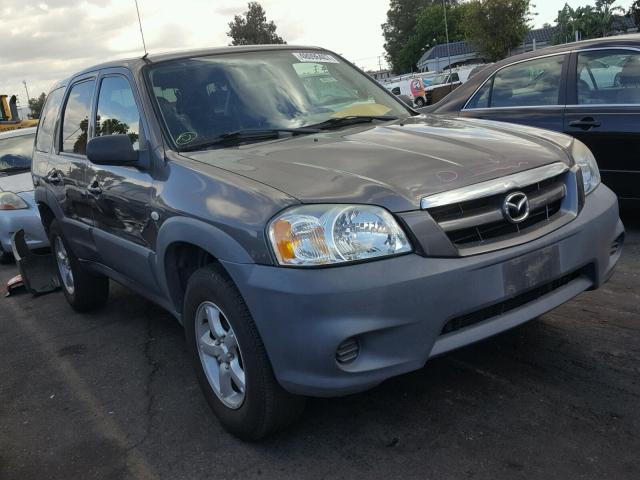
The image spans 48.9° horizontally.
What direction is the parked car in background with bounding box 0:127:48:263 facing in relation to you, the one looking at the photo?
facing the viewer and to the right of the viewer

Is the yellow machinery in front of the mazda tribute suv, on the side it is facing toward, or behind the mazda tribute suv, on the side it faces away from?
behind

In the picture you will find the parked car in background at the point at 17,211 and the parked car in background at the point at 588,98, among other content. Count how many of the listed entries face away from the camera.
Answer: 0

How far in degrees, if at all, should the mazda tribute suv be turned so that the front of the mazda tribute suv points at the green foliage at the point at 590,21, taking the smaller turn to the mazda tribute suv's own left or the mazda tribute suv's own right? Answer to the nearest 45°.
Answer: approximately 90° to the mazda tribute suv's own left

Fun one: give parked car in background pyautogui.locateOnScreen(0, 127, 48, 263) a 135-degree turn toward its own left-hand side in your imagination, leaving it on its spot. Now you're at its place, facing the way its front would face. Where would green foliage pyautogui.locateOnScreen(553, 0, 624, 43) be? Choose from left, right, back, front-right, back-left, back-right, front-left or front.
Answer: front-right

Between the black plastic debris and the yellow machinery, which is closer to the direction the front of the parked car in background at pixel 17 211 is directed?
the black plastic debris

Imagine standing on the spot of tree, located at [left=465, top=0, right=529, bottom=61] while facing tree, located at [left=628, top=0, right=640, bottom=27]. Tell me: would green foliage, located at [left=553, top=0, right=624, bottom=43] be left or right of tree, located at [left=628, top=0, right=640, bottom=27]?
left

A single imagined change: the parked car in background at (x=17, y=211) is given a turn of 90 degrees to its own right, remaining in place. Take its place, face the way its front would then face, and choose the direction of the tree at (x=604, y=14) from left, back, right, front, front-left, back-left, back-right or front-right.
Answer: back
